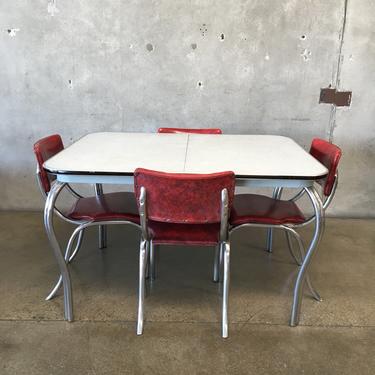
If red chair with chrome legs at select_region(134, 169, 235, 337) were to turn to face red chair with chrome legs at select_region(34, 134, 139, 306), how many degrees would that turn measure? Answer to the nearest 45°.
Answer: approximately 45° to its left

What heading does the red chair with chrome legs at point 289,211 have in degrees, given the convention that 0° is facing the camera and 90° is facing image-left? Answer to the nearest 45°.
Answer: approximately 90°

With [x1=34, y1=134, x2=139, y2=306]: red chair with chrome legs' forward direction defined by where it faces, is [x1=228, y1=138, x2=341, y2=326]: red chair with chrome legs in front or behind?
in front

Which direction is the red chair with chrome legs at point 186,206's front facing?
away from the camera

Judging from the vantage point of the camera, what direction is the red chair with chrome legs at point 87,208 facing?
facing to the right of the viewer

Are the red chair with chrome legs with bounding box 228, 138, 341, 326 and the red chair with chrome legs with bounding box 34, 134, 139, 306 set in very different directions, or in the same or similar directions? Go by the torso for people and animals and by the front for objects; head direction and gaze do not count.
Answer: very different directions

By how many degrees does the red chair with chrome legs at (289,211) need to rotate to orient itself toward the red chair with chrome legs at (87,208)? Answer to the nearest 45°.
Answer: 0° — it already faces it

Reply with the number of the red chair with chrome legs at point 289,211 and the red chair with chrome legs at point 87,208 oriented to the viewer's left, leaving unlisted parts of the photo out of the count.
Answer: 1

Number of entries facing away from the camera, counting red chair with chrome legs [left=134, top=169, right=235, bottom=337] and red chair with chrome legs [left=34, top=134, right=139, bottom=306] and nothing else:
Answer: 1

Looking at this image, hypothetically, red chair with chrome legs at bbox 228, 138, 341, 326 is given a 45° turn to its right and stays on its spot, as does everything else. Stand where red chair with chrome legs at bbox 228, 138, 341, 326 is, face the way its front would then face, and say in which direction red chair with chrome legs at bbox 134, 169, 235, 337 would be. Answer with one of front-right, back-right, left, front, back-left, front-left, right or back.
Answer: left

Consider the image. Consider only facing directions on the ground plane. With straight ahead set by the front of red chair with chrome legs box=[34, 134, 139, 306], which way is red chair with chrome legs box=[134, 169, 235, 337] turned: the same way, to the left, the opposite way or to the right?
to the left
